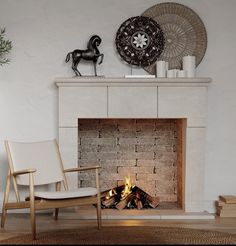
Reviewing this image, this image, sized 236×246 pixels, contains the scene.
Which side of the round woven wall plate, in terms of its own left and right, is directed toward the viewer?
front

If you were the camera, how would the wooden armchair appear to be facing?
facing the viewer and to the right of the viewer

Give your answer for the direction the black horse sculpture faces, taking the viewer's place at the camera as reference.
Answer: facing to the right of the viewer

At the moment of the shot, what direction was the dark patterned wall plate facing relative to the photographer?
facing the viewer

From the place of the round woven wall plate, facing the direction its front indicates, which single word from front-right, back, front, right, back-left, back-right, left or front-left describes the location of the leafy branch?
right

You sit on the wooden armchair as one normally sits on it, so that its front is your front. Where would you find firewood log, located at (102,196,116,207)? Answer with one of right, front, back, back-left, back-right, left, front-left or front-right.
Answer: left

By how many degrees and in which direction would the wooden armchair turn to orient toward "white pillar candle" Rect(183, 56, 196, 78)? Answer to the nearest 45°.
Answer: approximately 45° to its left

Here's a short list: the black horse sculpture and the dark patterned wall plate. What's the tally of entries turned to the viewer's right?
1

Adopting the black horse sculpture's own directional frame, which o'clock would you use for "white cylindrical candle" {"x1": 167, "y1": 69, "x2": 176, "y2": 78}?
The white cylindrical candle is roughly at 12 o'clock from the black horse sculpture.

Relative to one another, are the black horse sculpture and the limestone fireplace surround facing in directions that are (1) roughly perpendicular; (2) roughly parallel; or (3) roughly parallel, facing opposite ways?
roughly perpendicular

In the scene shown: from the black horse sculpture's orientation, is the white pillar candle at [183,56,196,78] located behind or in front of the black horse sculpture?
in front

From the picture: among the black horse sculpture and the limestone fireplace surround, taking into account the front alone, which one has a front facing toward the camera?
the limestone fireplace surround
